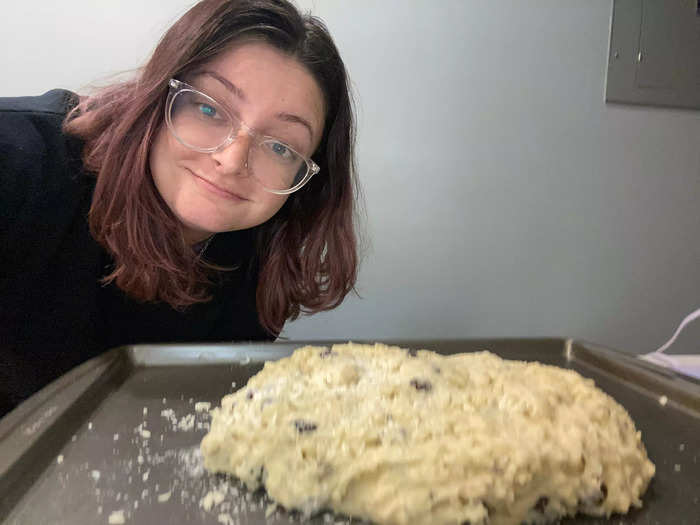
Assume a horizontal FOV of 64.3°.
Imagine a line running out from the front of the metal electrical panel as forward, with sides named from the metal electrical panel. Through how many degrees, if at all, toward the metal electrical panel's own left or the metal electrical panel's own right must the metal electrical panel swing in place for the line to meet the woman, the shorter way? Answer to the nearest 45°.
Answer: approximately 45° to the metal electrical panel's own right

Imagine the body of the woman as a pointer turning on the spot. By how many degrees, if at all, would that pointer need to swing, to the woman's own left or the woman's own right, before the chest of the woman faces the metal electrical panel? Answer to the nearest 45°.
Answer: approximately 90° to the woman's own left

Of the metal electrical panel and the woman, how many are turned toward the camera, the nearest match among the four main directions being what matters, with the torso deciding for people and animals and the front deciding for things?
2

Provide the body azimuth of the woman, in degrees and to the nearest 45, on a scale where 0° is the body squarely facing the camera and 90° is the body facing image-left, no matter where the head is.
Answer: approximately 0°

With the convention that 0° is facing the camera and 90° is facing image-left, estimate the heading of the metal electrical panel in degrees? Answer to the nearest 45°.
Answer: approximately 0°

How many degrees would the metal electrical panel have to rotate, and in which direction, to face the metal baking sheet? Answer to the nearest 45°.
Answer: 0° — it already faces it
